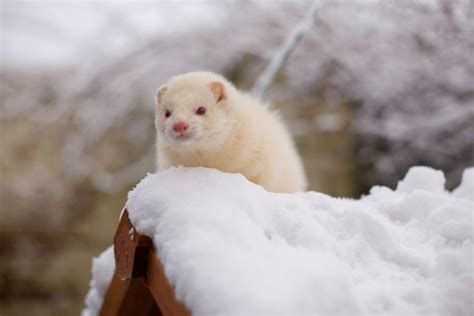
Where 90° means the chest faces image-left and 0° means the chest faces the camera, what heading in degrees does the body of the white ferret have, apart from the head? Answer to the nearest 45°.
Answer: approximately 45°
